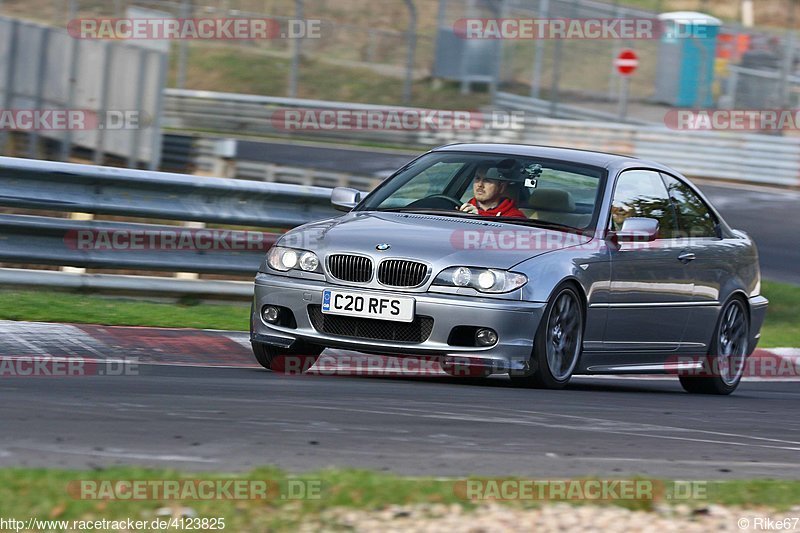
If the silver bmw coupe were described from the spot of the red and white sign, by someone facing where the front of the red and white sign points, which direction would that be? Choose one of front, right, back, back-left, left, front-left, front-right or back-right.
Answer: front

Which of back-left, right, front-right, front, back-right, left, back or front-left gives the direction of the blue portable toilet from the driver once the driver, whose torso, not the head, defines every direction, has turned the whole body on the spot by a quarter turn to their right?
front-right

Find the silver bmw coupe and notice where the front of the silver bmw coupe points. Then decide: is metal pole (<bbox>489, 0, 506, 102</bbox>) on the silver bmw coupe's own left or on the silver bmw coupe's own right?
on the silver bmw coupe's own right

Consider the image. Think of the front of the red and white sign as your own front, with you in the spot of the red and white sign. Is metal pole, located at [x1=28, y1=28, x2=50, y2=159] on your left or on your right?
on your right

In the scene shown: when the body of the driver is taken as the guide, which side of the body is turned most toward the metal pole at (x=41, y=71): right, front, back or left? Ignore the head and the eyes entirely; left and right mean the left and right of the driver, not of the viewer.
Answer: right

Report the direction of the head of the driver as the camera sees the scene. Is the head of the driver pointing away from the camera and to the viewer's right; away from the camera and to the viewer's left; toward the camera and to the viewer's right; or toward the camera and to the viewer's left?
toward the camera and to the viewer's left

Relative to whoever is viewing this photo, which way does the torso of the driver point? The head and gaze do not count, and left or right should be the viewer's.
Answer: facing the viewer and to the left of the viewer

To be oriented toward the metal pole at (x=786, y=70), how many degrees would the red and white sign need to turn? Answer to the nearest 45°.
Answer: approximately 45° to its left

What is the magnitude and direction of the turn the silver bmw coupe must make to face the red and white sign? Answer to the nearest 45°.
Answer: approximately 135° to its right

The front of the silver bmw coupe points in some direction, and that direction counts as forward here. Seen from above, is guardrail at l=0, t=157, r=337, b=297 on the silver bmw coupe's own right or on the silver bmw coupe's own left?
on the silver bmw coupe's own right

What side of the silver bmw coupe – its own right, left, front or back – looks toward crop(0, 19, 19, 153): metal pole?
right

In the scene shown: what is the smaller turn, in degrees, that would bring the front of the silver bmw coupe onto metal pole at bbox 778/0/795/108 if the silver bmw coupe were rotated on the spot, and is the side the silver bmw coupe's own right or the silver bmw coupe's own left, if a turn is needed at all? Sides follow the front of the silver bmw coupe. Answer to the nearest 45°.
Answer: approximately 135° to the silver bmw coupe's own right

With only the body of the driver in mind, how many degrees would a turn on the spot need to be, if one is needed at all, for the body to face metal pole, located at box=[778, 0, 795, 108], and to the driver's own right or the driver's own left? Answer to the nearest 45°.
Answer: approximately 135° to the driver's own right

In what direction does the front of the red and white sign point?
toward the camera

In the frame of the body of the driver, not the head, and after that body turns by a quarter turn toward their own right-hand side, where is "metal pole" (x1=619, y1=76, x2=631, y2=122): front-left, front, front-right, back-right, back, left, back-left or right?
front-right

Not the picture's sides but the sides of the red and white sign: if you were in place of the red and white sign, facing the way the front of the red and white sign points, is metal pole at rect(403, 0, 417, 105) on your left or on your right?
on your right
